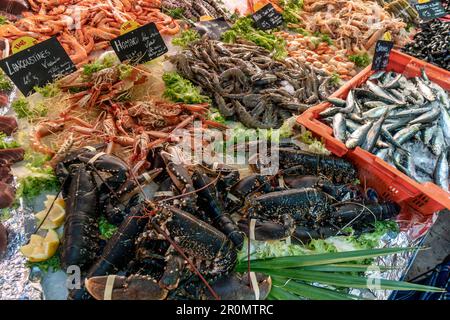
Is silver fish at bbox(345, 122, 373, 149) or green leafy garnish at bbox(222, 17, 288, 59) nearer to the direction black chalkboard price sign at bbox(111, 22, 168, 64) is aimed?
the silver fish

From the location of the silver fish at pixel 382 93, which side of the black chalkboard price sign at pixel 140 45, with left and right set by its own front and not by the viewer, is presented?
left

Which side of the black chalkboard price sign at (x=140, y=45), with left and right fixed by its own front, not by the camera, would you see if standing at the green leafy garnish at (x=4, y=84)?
right

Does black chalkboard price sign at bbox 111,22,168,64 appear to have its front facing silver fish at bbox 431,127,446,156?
no

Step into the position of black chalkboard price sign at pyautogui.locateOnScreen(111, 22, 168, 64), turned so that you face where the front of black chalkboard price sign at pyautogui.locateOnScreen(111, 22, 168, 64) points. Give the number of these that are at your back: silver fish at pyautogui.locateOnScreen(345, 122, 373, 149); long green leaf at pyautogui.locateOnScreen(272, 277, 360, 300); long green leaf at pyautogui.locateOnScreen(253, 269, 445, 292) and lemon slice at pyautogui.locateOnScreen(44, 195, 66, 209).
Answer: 0

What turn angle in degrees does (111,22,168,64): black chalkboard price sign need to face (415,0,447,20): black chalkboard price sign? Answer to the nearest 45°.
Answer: approximately 90° to its left

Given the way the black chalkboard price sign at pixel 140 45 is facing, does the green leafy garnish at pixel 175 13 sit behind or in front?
behind

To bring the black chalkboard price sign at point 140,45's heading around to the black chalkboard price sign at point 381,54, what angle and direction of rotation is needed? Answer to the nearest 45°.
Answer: approximately 90° to its left

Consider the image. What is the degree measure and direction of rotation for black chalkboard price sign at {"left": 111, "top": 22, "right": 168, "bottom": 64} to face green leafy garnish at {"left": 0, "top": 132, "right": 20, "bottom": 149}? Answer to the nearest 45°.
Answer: approximately 45° to its right

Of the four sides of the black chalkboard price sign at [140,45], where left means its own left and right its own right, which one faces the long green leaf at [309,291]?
front

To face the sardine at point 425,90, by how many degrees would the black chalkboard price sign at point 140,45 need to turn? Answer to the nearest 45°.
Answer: approximately 90° to its left

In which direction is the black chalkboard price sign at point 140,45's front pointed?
toward the camera

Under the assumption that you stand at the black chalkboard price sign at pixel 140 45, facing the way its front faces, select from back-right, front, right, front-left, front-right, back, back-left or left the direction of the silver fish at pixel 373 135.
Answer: front-left

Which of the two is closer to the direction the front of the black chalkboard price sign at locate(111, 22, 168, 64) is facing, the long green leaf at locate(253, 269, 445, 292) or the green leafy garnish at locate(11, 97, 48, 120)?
the long green leaf

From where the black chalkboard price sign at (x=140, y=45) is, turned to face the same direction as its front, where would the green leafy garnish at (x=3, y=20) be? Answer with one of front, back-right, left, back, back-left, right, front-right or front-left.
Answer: back-right

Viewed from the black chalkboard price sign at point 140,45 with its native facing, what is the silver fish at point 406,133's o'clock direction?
The silver fish is roughly at 10 o'clock from the black chalkboard price sign.

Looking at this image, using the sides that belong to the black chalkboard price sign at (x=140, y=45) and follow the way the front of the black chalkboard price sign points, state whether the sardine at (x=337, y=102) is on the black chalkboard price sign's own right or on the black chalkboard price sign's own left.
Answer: on the black chalkboard price sign's own left

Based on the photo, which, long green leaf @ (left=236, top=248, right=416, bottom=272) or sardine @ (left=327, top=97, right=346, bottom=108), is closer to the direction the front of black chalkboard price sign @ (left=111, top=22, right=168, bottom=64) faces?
the long green leaf

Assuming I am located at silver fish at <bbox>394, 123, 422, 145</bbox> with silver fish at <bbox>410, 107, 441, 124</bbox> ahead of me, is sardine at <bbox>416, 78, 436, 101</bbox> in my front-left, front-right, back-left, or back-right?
front-left

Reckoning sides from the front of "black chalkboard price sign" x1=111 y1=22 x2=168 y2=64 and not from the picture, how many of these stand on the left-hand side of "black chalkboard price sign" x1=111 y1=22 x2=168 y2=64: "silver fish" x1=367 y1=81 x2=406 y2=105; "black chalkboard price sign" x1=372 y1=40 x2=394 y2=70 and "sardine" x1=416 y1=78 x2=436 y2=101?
3
